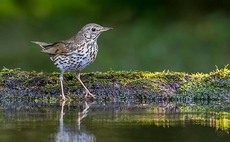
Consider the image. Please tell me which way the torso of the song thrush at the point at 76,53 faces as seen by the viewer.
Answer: to the viewer's right
